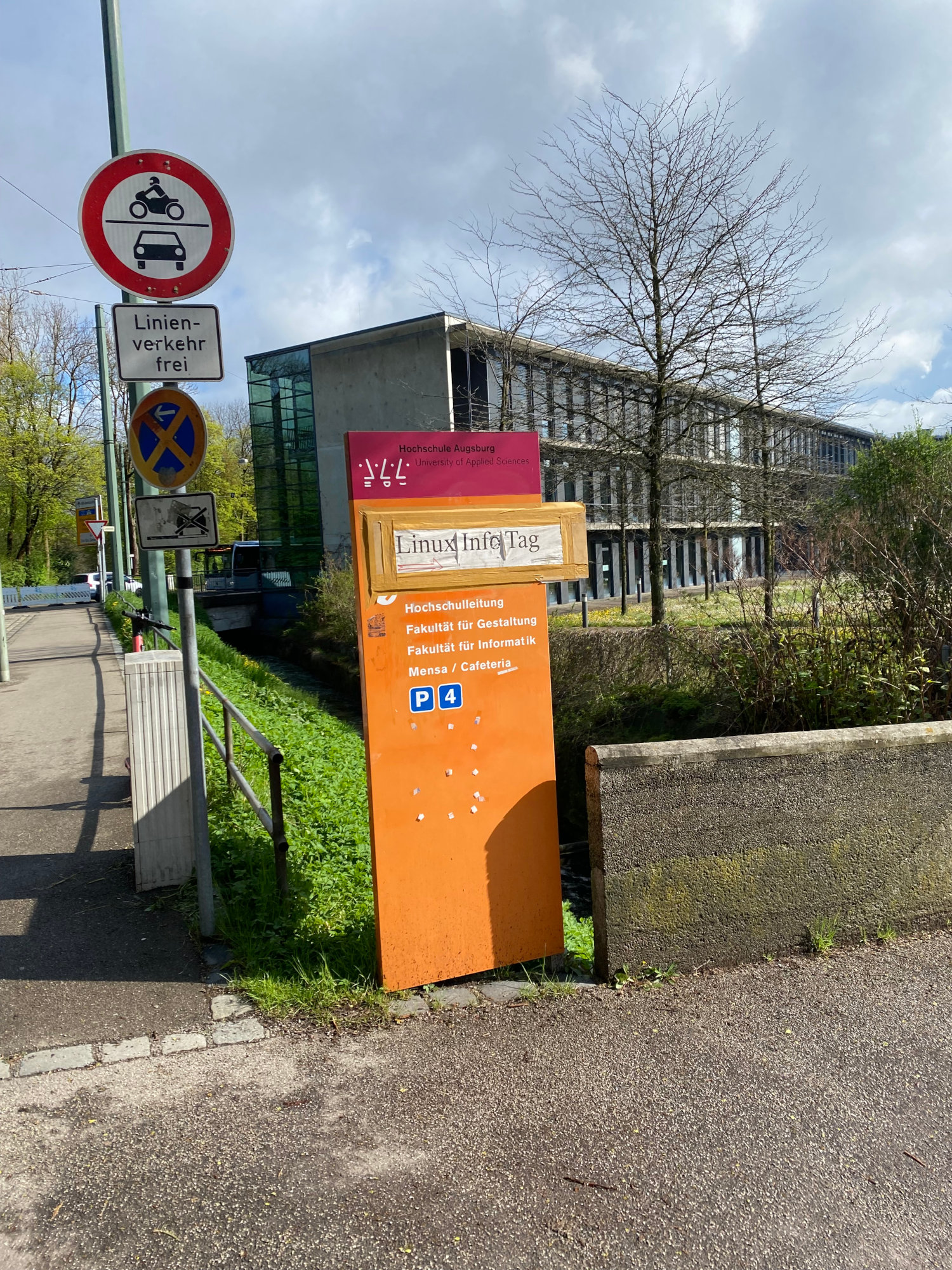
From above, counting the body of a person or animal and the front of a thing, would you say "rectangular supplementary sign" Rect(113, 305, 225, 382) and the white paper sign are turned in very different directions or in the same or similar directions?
same or similar directions

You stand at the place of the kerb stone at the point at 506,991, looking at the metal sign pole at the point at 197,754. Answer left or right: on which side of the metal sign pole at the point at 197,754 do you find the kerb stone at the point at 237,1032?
left

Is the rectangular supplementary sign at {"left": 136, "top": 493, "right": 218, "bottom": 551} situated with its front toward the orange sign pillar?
no

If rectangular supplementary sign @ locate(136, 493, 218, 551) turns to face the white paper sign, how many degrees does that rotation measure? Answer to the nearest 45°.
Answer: approximately 45° to its left

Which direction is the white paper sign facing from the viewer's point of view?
toward the camera

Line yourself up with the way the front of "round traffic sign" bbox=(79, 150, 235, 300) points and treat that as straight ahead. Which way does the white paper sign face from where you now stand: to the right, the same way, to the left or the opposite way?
the same way

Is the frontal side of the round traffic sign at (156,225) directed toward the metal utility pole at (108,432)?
no

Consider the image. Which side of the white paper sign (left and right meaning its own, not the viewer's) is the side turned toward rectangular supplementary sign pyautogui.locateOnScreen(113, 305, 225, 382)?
right

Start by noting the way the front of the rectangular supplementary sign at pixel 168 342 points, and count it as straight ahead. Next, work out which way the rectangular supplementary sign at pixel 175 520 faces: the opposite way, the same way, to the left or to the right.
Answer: the same way

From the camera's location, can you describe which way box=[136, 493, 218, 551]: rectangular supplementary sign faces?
facing the viewer

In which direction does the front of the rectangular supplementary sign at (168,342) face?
toward the camera
